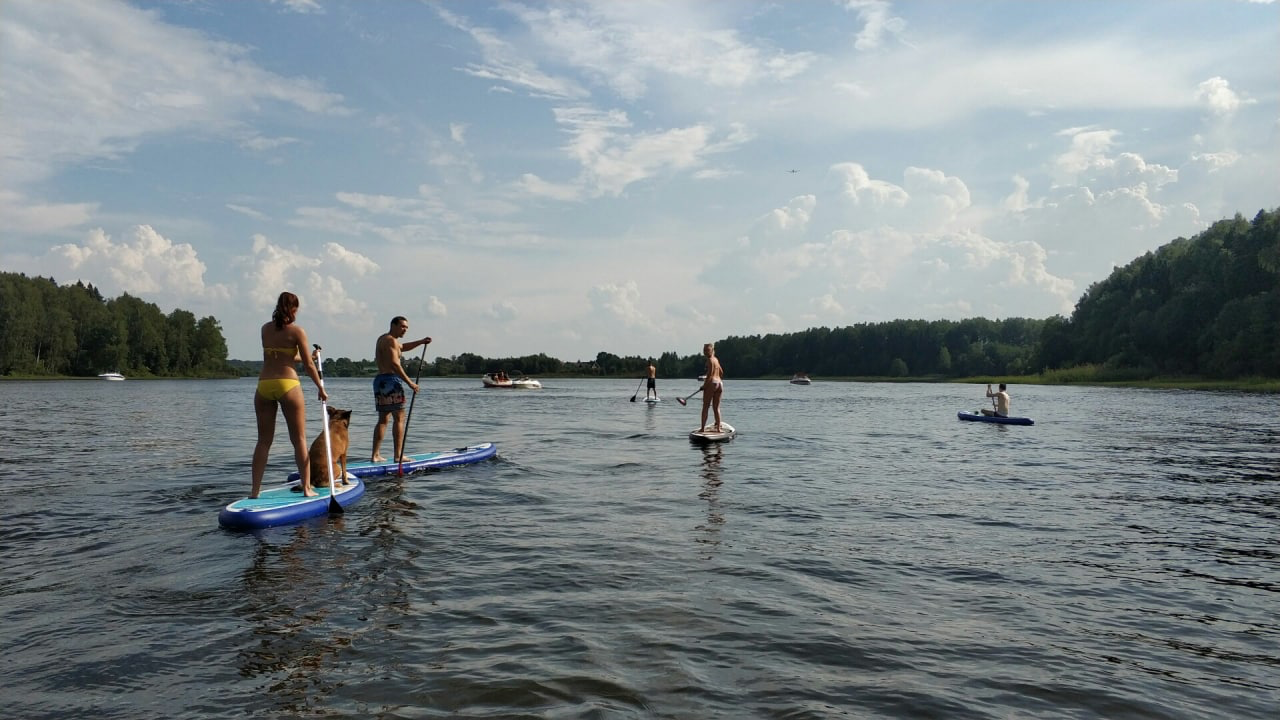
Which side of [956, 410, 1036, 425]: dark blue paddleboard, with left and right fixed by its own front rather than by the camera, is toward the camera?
left

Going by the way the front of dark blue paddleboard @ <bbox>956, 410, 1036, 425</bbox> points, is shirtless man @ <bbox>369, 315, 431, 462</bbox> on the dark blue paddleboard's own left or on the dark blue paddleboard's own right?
on the dark blue paddleboard's own left

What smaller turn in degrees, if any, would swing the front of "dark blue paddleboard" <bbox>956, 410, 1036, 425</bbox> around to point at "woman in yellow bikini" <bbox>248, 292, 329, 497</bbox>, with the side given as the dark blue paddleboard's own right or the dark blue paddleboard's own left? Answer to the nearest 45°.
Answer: approximately 90° to the dark blue paddleboard's own left

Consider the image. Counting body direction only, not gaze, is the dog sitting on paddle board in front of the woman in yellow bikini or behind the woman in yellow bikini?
in front

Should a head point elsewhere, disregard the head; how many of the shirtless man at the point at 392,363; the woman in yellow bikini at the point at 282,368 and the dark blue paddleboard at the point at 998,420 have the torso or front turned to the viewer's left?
1

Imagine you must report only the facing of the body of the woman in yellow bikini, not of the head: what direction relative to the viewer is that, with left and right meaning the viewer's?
facing away from the viewer and to the right of the viewer

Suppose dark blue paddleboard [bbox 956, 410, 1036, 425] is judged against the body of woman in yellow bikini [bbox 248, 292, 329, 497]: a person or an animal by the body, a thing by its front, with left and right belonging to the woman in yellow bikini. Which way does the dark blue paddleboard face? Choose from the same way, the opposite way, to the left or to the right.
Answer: to the left

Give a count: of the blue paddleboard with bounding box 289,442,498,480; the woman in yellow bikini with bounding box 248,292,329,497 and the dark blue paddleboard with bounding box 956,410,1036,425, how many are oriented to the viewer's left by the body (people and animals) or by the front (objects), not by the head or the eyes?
1

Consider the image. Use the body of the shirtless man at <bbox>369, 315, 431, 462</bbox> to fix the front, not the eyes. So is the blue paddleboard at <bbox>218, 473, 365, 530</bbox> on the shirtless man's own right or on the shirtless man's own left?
on the shirtless man's own right

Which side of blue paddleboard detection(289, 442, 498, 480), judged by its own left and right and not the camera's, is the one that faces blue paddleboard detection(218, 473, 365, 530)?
right

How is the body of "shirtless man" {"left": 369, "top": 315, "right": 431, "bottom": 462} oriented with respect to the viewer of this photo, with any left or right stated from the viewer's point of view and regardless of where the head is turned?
facing to the right of the viewer

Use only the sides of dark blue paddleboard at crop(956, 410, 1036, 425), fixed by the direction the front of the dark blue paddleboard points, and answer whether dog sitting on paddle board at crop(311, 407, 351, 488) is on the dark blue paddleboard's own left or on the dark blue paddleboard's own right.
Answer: on the dark blue paddleboard's own left
